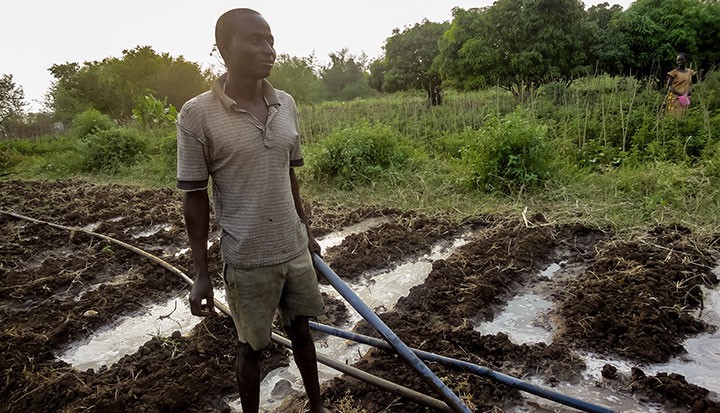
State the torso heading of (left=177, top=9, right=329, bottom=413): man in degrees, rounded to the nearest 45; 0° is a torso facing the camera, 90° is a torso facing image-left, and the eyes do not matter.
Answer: approximately 315°

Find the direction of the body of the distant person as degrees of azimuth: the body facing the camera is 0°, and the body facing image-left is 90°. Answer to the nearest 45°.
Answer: approximately 0°

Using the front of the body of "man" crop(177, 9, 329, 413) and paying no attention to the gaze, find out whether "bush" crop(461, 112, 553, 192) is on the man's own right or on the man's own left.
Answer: on the man's own left

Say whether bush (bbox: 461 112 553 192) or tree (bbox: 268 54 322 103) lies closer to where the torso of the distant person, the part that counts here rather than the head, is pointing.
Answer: the bush

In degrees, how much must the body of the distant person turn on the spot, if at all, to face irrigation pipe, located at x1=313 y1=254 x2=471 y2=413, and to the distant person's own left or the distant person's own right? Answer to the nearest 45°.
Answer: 0° — they already face it
